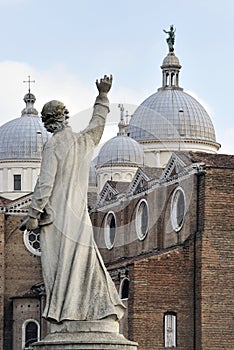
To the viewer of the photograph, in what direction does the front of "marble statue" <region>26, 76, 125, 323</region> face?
facing away from the viewer and to the left of the viewer
